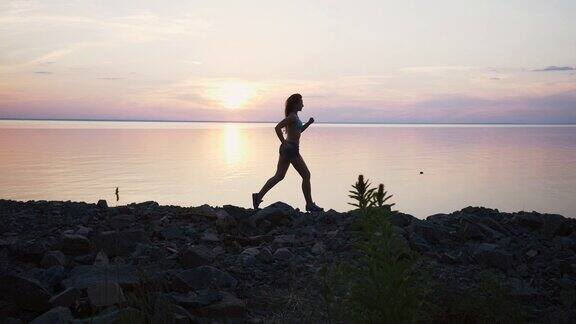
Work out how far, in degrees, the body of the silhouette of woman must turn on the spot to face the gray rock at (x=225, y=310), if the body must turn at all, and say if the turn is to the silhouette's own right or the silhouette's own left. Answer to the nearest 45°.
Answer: approximately 90° to the silhouette's own right

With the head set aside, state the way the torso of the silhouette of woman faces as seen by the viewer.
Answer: to the viewer's right

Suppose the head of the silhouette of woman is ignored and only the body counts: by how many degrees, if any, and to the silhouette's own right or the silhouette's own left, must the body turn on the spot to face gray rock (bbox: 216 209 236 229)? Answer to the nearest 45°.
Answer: approximately 135° to the silhouette's own right

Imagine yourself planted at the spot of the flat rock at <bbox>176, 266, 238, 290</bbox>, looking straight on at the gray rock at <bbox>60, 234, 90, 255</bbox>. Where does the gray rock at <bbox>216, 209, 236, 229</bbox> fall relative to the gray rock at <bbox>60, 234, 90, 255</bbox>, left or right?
right

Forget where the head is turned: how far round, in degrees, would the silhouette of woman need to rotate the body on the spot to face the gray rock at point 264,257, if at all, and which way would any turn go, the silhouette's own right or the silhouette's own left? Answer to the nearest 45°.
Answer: approximately 90° to the silhouette's own right

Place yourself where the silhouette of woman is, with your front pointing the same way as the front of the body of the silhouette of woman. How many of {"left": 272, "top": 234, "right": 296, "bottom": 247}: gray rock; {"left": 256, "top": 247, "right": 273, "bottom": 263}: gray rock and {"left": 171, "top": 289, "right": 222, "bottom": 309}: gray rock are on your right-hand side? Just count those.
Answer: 3

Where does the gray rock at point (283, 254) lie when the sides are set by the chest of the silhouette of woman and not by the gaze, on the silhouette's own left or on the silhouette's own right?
on the silhouette's own right

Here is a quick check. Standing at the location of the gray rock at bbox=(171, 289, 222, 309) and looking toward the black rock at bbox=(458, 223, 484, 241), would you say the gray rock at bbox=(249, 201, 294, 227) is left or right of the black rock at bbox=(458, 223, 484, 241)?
left

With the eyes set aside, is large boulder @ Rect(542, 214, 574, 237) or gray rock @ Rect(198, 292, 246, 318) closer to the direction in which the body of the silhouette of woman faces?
the large boulder

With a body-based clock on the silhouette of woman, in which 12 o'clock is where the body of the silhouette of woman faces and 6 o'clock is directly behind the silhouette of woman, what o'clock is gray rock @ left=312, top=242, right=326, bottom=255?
The gray rock is roughly at 3 o'clock from the silhouette of woman.

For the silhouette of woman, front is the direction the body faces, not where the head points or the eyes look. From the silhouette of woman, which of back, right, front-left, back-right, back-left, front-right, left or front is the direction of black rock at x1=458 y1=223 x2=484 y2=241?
front-right

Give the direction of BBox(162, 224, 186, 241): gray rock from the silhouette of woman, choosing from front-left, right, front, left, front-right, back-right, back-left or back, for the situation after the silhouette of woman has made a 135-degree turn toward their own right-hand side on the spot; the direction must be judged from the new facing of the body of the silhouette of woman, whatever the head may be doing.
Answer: front

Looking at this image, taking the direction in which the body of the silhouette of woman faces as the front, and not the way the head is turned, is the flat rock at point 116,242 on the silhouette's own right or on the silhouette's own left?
on the silhouette's own right

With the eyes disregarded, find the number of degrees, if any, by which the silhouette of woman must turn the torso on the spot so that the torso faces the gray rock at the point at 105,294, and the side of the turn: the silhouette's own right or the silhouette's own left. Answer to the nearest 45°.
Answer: approximately 90° to the silhouette's own right

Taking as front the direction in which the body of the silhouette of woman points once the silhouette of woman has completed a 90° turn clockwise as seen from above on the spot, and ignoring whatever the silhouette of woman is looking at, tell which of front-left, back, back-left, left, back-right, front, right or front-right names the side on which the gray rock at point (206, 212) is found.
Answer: front-right

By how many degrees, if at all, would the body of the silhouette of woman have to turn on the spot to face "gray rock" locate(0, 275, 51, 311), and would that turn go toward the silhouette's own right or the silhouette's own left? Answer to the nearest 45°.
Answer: approximately 135° to the silhouette's own right
